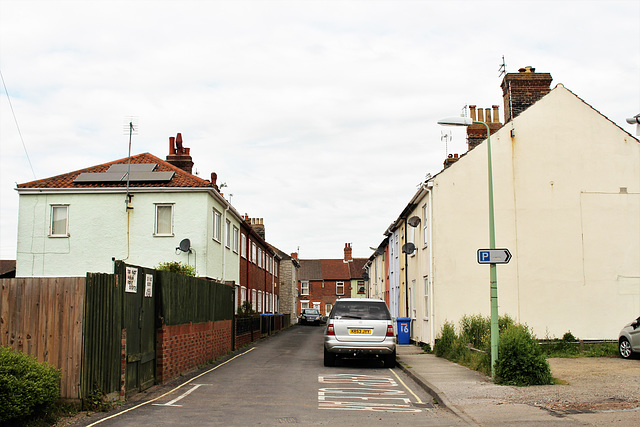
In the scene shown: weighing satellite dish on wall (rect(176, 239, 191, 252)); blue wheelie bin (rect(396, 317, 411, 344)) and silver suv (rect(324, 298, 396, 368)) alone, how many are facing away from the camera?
1

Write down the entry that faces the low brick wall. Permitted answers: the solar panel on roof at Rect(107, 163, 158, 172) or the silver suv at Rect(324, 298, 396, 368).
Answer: the solar panel on roof

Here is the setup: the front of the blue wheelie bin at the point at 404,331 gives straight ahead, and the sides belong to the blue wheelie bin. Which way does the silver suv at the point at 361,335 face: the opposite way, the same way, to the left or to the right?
the opposite way

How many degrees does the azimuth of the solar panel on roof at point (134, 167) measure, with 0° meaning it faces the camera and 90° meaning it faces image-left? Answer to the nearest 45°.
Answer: approximately 0°

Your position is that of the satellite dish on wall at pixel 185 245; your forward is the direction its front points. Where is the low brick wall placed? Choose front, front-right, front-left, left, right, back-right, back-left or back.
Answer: front-left

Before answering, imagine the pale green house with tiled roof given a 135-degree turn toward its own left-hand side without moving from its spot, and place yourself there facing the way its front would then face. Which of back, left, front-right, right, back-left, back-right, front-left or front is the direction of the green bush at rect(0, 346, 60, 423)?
back-left

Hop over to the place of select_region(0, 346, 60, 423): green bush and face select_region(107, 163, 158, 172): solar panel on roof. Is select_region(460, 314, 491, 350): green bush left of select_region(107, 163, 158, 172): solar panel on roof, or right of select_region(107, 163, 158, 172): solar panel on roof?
right

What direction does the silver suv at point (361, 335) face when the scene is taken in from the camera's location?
facing away from the viewer

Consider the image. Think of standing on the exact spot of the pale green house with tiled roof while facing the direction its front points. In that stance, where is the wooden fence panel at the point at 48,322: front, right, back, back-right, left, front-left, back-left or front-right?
right

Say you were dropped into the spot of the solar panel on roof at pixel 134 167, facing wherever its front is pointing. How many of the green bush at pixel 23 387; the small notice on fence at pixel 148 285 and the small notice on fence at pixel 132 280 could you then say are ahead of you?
3
